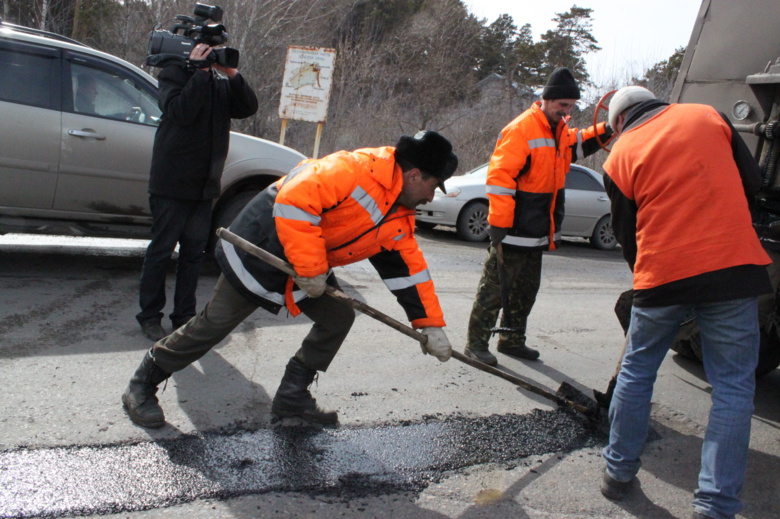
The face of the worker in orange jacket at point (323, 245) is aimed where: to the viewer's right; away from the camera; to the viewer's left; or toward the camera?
to the viewer's right

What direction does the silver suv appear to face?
to the viewer's right

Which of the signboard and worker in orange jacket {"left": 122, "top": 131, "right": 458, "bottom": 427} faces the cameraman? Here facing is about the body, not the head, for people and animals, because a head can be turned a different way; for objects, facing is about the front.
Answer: the signboard

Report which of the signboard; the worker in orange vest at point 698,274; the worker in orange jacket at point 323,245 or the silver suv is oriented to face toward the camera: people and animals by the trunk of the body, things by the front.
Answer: the signboard

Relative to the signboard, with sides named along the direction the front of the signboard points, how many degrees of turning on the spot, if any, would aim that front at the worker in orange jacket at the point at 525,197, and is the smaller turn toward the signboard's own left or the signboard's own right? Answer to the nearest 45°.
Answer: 0° — it already faces them

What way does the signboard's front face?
toward the camera

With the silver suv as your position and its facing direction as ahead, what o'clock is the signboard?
The signboard is roughly at 10 o'clock from the silver suv.

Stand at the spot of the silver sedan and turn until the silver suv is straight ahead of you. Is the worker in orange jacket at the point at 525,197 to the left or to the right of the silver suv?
left

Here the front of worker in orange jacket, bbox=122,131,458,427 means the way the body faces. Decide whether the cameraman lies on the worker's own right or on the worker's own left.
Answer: on the worker's own left

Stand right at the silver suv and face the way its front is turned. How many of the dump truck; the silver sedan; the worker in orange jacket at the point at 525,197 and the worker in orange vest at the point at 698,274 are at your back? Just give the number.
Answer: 0

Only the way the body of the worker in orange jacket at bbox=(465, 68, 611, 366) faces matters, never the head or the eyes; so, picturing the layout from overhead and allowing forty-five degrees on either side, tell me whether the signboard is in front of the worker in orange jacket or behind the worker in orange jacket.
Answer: behind

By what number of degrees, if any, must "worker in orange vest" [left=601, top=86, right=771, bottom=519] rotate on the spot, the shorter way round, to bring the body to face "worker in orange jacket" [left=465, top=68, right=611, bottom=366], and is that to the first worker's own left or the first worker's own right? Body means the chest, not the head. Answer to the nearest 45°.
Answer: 0° — they already face them

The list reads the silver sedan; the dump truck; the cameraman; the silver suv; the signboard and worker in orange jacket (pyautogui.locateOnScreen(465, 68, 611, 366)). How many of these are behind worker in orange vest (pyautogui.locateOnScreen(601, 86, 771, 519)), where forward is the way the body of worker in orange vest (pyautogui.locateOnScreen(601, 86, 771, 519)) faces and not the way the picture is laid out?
0

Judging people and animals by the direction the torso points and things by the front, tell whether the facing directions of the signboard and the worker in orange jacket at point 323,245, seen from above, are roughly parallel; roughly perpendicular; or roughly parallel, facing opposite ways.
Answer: roughly perpendicular

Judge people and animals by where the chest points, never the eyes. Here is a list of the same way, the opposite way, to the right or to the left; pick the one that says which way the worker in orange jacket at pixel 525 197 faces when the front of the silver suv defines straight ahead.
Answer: to the right

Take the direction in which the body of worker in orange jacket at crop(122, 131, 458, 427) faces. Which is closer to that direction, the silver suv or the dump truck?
the dump truck

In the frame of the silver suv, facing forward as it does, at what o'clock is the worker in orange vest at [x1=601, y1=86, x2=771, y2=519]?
The worker in orange vest is roughly at 2 o'clock from the silver suv.

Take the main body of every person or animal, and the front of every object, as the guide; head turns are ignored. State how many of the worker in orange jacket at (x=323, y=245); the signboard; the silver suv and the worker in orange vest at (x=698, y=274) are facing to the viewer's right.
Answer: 2

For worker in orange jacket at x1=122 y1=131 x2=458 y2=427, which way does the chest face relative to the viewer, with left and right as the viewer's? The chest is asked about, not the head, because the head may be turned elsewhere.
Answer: facing to the right of the viewer

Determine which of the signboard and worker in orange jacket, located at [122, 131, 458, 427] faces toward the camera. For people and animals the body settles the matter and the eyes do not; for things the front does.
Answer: the signboard

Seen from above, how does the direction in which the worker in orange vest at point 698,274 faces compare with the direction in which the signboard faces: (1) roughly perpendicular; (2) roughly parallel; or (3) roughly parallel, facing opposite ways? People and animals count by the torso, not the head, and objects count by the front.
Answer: roughly parallel, facing opposite ways
